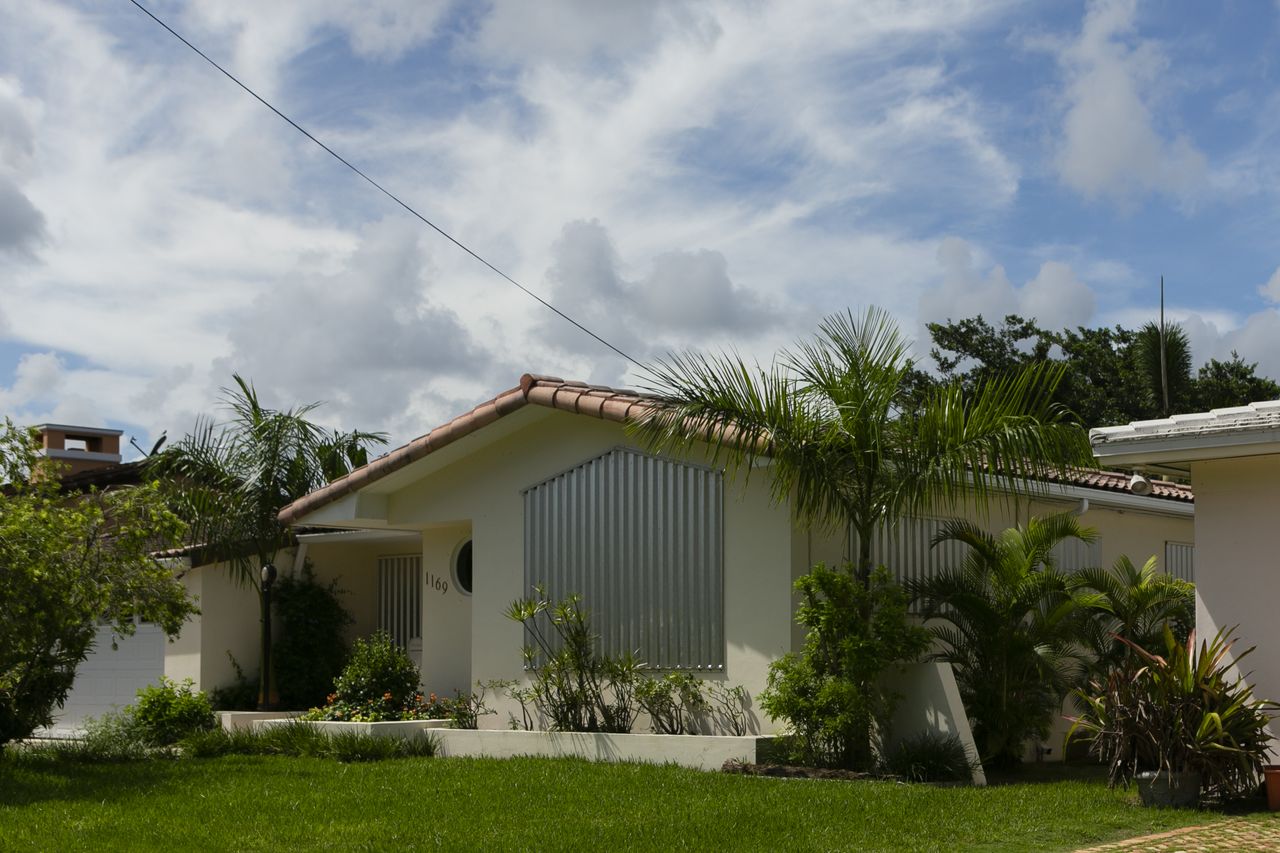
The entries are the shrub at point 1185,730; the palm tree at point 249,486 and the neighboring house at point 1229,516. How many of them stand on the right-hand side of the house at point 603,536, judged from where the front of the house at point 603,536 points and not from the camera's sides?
1

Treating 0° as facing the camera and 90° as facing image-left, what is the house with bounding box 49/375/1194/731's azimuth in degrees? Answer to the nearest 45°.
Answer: approximately 45°

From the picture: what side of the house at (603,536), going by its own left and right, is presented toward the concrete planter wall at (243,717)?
right

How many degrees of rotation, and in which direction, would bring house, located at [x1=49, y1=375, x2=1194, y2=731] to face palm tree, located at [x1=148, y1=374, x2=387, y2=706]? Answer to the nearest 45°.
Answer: approximately 90° to its right

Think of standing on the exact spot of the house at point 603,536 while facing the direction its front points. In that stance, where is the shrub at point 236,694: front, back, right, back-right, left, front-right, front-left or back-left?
right

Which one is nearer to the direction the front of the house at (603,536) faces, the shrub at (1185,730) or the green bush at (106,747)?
the green bush

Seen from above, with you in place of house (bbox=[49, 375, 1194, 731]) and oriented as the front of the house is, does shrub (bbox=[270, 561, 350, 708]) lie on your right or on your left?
on your right

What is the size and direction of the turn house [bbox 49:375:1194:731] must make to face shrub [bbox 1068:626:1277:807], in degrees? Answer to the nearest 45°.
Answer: approximately 90° to its left

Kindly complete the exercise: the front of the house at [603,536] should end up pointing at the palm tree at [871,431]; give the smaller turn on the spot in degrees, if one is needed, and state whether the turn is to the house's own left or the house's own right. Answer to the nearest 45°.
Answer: approximately 90° to the house's own left

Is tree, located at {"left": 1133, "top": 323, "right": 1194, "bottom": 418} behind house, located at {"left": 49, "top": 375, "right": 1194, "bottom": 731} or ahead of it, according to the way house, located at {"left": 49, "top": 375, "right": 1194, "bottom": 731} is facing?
behind

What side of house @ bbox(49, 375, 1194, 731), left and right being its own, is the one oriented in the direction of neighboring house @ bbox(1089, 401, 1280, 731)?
left

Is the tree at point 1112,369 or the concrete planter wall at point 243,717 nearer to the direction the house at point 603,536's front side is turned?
the concrete planter wall

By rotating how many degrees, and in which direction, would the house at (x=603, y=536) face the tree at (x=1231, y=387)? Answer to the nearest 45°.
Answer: approximately 180°

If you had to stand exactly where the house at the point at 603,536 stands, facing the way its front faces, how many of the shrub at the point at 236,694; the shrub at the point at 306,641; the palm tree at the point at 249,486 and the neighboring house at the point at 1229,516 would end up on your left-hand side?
1

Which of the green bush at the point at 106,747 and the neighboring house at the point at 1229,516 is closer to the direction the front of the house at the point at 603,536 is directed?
the green bush
